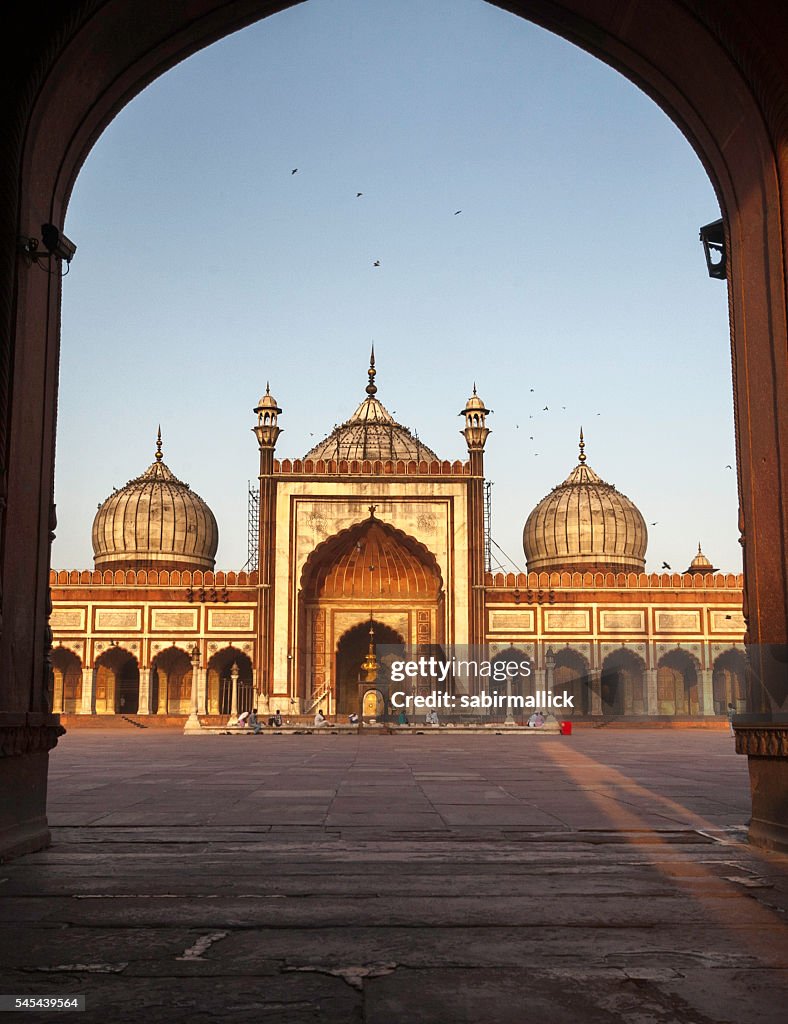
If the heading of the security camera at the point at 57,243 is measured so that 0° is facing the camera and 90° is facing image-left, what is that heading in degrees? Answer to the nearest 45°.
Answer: approximately 270°
